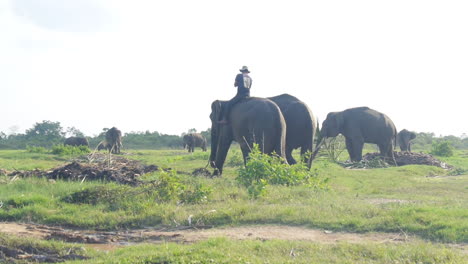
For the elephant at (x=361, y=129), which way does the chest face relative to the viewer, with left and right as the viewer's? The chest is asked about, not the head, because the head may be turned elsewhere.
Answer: facing to the left of the viewer

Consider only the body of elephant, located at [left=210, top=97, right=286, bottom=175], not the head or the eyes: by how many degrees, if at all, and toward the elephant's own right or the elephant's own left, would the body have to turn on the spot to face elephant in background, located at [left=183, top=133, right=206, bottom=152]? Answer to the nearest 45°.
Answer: approximately 90° to the elephant's own right

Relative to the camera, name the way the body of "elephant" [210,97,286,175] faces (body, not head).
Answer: to the viewer's left

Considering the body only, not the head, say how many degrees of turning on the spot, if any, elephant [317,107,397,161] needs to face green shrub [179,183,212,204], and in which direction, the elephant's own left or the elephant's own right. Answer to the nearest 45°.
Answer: approximately 90° to the elephant's own left

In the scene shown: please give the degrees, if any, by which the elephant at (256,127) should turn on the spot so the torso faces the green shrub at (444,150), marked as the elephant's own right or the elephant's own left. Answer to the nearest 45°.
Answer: approximately 135° to the elephant's own right
